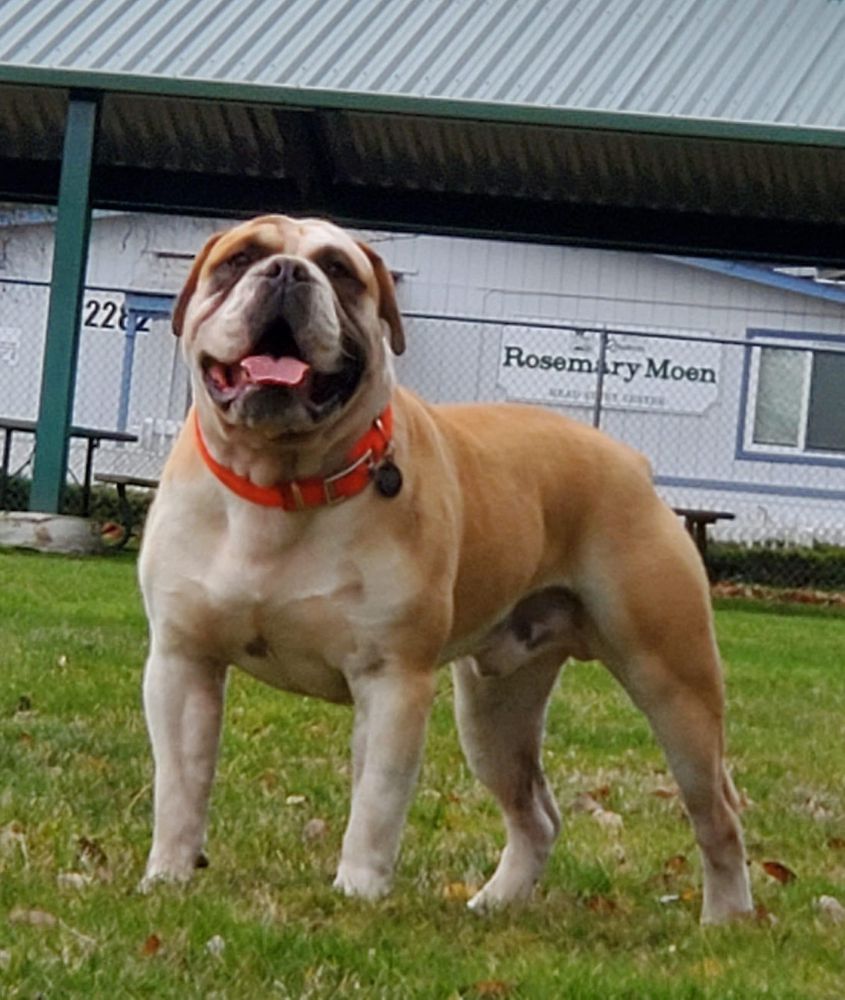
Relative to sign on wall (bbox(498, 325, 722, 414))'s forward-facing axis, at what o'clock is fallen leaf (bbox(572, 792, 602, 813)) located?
The fallen leaf is roughly at 12 o'clock from the sign on wall.

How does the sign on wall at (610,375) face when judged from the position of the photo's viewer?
facing the viewer

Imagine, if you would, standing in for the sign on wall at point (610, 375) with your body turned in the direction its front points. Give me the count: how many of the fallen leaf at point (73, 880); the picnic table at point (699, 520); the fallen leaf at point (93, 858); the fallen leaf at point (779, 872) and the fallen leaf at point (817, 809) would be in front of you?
5

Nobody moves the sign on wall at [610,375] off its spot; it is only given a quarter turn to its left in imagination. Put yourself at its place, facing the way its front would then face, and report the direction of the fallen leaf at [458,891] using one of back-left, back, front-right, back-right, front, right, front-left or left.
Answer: right

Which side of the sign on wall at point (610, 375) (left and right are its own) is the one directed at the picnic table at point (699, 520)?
front

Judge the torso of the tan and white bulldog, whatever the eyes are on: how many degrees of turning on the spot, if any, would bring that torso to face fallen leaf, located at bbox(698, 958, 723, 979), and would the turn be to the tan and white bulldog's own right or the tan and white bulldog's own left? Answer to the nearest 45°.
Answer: approximately 135° to the tan and white bulldog's own left

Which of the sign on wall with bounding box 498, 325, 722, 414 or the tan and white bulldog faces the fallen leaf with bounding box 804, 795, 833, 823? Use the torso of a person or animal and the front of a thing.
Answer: the sign on wall

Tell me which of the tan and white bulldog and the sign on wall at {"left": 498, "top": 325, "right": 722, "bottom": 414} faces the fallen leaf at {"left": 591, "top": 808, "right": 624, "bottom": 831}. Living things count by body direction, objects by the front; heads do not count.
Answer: the sign on wall

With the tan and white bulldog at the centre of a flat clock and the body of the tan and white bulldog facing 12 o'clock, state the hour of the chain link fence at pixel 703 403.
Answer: The chain link fence is roughly at 5 o'clock from the tan and white bulldog.

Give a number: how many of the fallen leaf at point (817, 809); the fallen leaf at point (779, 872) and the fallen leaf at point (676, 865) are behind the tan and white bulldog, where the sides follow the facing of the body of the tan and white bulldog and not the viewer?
3

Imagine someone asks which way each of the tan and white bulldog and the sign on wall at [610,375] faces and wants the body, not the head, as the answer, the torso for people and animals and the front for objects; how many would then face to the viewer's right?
0

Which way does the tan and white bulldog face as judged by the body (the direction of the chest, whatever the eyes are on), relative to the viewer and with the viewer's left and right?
facing the viewer and to the left of the viewer

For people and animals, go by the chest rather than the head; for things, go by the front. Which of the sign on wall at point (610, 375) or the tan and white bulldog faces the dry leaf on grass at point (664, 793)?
the sign on wall

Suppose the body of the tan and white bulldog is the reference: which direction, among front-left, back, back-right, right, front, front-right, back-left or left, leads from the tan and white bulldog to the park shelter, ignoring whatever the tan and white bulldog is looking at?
back-right

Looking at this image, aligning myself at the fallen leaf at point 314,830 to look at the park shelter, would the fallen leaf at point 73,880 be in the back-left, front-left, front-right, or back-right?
back-left

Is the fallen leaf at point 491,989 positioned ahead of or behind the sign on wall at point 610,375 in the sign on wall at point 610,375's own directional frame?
ahead

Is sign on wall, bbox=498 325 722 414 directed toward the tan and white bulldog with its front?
yes
